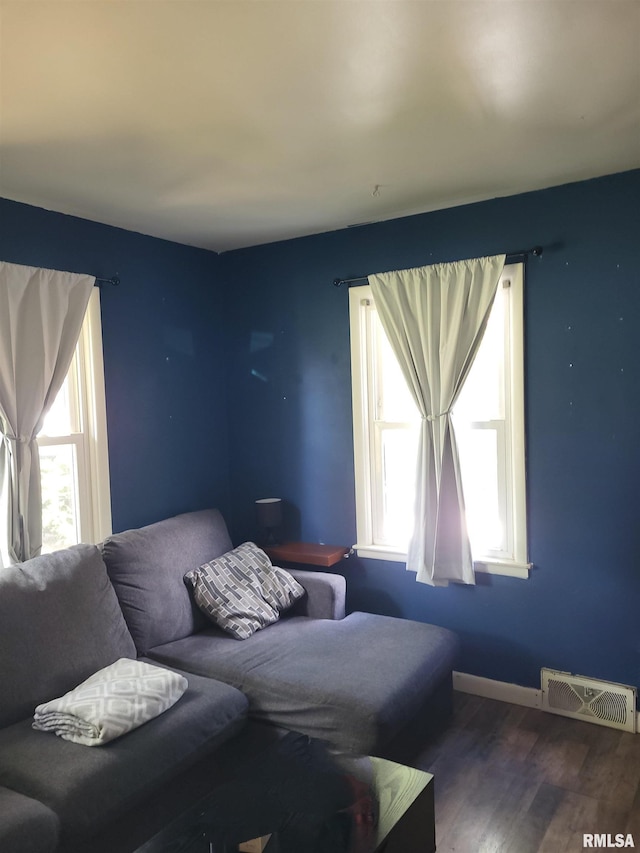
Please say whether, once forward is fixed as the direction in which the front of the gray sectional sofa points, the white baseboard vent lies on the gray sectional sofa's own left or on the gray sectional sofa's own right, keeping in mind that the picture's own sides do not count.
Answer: on the gray sectional sofa's own left

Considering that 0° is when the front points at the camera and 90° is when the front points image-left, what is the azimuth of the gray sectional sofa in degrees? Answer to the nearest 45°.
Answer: approximately 315°
